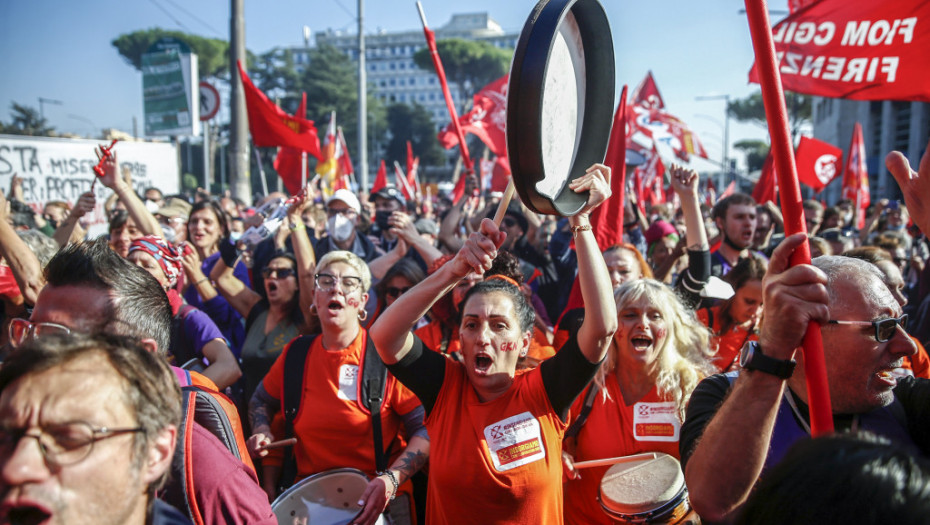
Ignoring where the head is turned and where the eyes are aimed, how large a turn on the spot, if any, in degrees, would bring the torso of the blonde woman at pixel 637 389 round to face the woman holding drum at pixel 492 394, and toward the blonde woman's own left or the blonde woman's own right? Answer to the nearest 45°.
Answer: approximately 45° to the blonde woman's own right

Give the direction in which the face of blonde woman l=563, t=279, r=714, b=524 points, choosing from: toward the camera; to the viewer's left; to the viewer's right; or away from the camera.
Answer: toward the camera

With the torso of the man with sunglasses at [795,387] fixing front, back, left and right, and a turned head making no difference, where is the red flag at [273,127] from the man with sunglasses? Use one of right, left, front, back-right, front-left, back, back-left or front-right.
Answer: back

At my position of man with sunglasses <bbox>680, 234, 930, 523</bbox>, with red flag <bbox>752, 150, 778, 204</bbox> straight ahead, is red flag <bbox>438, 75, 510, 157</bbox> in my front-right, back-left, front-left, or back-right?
front-left

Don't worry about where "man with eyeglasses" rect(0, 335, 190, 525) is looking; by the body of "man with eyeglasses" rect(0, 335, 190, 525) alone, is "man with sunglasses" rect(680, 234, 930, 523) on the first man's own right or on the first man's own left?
on the first man's own left

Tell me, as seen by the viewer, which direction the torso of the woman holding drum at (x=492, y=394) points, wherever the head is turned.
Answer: toward the camera

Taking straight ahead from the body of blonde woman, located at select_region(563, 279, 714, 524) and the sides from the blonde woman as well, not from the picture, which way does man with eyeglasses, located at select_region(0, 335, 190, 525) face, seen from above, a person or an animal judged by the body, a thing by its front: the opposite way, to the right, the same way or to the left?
the same way

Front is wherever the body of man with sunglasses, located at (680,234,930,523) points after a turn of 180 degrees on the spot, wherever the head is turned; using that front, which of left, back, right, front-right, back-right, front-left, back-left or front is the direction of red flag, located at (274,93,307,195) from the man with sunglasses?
front

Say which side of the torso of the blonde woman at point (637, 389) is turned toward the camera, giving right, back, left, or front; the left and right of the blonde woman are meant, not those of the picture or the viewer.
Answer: front

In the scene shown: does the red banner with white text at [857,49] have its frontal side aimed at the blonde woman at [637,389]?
no
